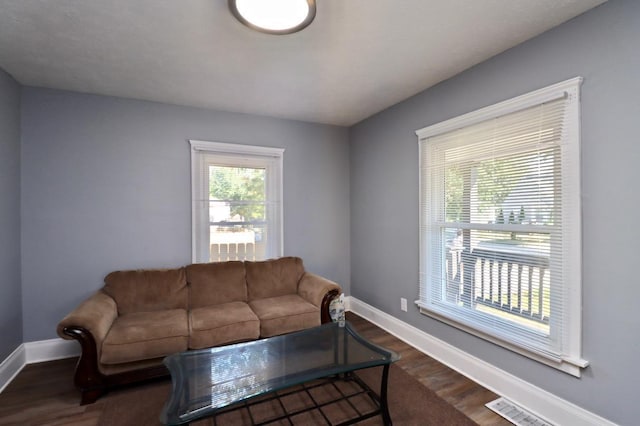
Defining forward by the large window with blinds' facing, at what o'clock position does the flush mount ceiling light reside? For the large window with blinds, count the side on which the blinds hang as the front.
The flush mount ceiling light is roughly at 12 o'clock from the large window with blinds.

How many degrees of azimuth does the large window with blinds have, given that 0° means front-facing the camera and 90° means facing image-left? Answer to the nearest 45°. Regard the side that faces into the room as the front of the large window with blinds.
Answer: approximately 45°

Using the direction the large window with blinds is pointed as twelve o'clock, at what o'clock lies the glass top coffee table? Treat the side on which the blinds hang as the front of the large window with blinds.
The glass top coffee table is roughly at 12 o'clock from the large window with blinds.

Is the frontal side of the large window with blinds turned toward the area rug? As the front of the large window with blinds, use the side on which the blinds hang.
yes
